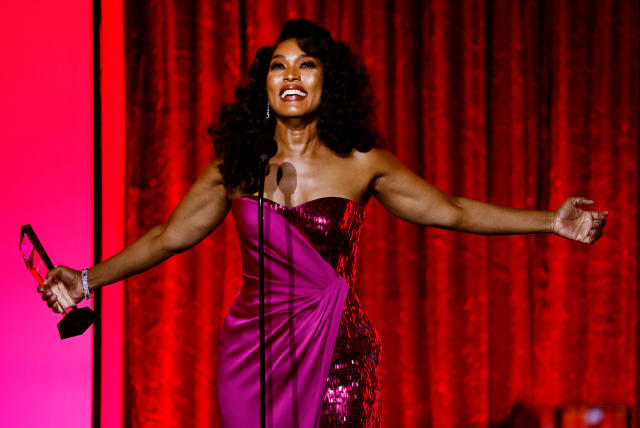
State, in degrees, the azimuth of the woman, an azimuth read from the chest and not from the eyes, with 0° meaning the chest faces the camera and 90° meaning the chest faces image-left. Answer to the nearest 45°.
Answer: approximately 0°
